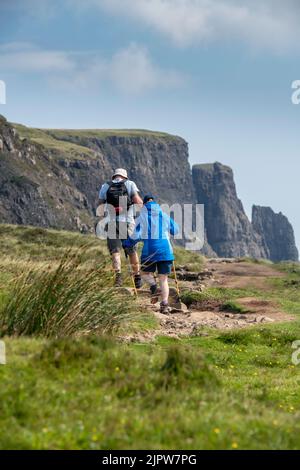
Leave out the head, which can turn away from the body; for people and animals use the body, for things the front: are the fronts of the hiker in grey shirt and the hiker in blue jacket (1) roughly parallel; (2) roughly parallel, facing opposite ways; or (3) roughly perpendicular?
roughly parallel

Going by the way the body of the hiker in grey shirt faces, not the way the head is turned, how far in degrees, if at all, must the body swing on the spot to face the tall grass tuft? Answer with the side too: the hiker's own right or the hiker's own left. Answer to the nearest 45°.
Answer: approximately 180°

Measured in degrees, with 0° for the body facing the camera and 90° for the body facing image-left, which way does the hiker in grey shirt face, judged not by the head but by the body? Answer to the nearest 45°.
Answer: approximately 180°

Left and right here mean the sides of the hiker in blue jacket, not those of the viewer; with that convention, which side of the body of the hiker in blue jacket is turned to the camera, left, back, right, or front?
back

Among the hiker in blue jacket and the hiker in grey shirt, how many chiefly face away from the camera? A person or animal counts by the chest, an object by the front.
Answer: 2

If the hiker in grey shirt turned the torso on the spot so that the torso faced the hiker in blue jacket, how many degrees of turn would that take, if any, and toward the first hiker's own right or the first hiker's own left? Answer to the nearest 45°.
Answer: approximately 180°

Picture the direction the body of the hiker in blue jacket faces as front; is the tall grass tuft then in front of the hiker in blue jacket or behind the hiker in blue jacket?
behind

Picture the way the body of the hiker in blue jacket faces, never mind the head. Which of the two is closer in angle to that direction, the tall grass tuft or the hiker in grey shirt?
the hiker in grey shirt

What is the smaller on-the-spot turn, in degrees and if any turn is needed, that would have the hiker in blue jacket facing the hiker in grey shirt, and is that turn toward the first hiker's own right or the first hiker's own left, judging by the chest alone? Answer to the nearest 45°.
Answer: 0° — they already face them
